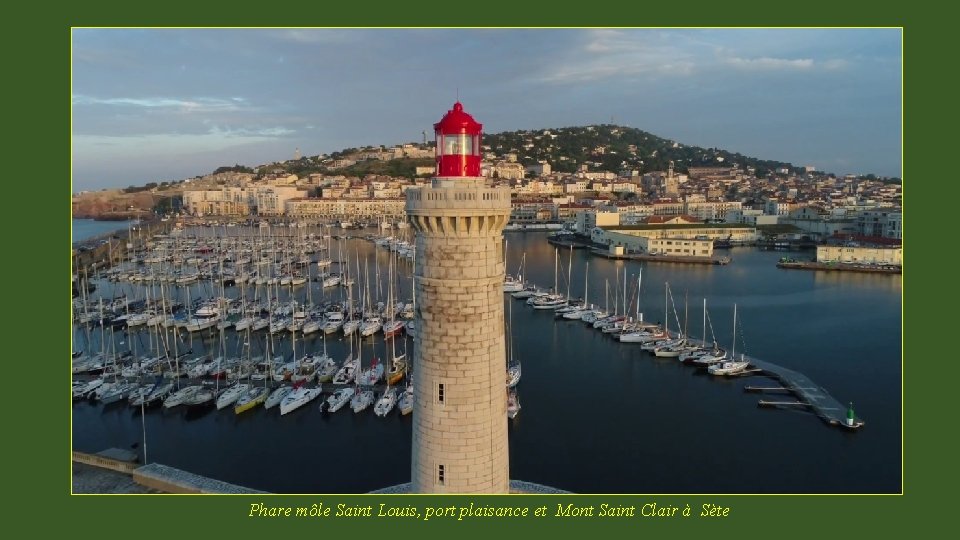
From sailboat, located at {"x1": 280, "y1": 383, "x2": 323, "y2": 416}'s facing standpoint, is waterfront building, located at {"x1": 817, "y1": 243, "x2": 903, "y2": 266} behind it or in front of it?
behind

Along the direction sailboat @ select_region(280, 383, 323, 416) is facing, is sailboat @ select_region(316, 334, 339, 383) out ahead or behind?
behind

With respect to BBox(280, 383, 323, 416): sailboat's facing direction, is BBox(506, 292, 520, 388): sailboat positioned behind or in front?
behind

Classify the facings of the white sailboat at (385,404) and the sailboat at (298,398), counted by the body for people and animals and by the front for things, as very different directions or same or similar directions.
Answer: same or similar directions

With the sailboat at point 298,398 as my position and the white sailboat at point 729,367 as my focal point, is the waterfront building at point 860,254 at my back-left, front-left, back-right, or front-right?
front-left

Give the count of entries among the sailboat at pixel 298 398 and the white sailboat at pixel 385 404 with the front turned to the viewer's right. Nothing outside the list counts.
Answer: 0

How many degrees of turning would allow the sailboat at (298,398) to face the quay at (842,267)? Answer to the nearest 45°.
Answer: approximately 180°

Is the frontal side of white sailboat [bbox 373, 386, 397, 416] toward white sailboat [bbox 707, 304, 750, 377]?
no

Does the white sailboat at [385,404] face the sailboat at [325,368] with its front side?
no
